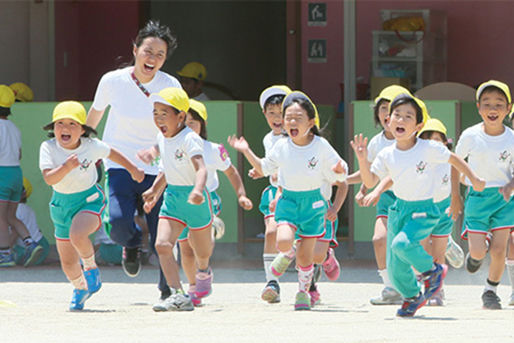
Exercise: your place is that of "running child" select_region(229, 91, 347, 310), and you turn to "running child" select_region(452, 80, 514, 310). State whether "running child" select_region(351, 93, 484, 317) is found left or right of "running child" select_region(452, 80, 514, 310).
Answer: right

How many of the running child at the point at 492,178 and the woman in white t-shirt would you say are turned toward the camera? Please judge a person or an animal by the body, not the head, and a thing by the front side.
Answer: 2

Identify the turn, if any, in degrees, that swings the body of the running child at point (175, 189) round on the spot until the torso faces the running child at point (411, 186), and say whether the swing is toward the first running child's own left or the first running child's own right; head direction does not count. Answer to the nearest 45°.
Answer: approximately 135° to the first running child's own left

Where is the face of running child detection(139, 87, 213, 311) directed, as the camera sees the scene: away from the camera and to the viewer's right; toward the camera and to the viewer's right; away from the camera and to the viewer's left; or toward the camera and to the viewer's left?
toward the camera and to the viewer's left

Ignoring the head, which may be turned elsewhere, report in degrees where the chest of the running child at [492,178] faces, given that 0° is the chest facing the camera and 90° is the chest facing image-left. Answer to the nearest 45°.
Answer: approximately 0°

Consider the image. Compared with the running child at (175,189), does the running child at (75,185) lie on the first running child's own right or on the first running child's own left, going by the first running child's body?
on the first running child's own right

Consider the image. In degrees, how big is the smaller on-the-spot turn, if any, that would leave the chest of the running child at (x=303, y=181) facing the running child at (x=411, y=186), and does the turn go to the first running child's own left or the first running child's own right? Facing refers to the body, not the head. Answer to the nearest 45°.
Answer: approximately 45° to the first running child's own left

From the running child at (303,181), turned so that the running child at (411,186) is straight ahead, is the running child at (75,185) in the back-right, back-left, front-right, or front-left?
back-right

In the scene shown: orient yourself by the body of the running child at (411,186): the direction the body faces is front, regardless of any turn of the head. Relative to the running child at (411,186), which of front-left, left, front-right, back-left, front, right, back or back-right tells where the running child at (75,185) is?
front-right
